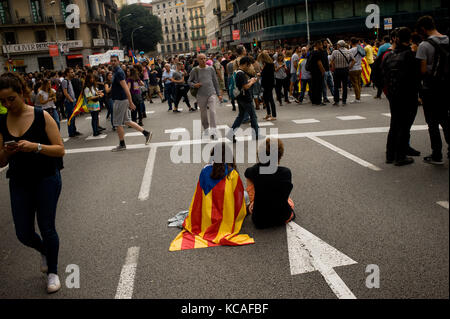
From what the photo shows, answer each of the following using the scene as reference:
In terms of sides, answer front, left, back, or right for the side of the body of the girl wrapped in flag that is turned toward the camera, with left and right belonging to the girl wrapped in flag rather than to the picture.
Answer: back

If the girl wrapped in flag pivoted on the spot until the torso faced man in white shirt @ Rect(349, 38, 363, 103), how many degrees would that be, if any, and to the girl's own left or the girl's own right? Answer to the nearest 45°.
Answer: approximately 45° to the girl's own right

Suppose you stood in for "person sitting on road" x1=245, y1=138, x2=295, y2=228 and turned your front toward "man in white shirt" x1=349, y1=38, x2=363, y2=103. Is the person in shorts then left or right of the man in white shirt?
left

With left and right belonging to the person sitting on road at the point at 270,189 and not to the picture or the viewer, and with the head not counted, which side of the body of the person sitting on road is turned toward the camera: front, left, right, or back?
back

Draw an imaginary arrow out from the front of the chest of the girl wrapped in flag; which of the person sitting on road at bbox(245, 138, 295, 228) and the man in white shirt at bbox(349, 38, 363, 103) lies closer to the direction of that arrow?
the man in white shirt
